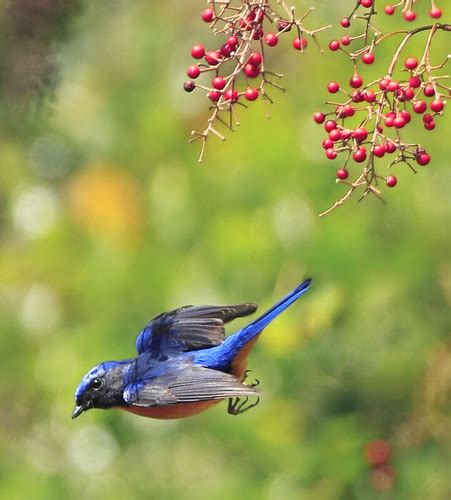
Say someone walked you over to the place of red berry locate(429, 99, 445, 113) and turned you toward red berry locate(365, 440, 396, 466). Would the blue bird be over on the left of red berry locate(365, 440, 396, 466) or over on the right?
left

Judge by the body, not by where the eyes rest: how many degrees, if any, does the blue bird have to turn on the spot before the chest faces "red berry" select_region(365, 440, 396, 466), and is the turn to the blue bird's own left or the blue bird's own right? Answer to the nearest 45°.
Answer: approximately 90° to the blue bird's own right

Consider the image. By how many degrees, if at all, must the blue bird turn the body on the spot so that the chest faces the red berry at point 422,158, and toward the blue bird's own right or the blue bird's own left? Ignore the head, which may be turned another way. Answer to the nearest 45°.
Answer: approximately 135° to the blue bird's own left

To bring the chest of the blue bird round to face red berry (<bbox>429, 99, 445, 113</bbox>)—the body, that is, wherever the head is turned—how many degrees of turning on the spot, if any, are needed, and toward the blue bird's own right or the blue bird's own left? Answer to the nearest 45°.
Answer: approximately 135° to the blue bird's own left

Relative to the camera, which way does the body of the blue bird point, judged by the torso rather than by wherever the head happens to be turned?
to the viewer's left
